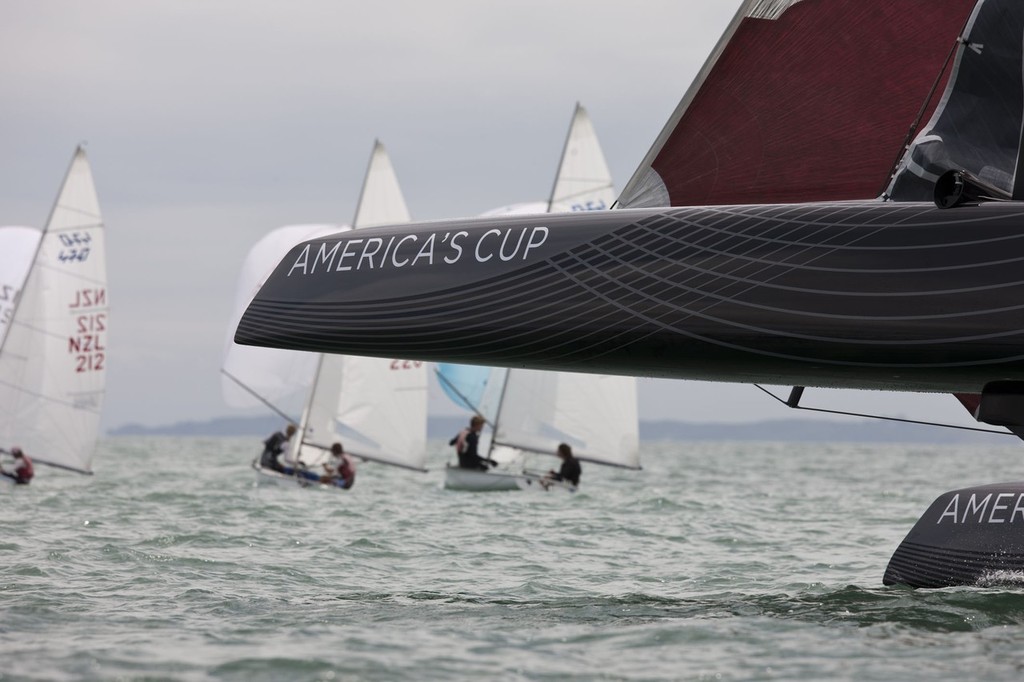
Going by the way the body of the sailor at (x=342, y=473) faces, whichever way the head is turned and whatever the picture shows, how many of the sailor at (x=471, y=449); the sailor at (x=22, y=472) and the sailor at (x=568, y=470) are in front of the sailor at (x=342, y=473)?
1

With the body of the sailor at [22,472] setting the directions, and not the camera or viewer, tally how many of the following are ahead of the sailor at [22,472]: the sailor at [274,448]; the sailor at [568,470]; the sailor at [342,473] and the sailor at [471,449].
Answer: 0

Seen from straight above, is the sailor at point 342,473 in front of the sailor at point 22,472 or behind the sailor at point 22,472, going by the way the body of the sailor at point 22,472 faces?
behind

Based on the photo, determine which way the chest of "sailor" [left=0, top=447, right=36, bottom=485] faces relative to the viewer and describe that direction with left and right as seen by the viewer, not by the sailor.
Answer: facing to the left of the viewer

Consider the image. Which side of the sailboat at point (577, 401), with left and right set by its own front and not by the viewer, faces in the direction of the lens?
left

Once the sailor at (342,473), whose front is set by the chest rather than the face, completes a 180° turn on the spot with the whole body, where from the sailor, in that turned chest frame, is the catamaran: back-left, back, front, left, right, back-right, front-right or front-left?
right

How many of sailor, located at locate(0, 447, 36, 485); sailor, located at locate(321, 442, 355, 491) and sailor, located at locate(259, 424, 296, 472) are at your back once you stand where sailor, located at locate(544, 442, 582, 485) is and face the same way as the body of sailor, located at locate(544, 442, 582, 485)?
0

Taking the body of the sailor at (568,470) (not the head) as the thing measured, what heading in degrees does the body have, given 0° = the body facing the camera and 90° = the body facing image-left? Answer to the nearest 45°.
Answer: approximately 90°

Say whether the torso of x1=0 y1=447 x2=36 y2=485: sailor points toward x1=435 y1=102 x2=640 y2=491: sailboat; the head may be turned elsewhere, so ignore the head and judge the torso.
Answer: no

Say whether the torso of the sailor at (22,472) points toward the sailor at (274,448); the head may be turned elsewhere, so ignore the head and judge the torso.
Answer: no

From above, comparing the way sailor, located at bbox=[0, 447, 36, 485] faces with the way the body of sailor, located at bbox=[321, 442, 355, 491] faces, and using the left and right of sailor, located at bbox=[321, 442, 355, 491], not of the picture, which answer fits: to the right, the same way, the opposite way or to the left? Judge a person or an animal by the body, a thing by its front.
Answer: the same way

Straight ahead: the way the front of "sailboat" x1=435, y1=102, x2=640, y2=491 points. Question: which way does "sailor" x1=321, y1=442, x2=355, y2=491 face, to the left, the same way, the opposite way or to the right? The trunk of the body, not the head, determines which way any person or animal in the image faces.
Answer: the same way

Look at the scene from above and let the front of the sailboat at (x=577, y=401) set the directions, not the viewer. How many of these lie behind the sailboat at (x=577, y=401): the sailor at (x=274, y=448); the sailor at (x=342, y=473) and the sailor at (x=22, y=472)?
0

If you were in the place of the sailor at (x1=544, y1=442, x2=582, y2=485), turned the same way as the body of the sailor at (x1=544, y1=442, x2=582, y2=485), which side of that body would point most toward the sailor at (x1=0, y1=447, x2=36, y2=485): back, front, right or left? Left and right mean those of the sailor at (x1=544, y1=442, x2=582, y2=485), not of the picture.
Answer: front
